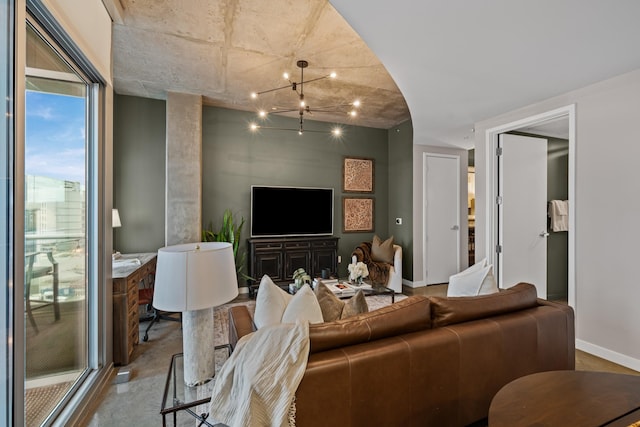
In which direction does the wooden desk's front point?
to the viewer's right

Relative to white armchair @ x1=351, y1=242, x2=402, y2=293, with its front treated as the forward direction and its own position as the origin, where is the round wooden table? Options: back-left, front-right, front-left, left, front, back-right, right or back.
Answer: front-left

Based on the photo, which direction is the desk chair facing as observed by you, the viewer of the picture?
facing to the left of the viewer

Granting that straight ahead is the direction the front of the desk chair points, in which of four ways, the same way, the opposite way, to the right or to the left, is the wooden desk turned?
the opposite way

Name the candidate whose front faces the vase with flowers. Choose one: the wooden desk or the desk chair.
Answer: the wooden desk

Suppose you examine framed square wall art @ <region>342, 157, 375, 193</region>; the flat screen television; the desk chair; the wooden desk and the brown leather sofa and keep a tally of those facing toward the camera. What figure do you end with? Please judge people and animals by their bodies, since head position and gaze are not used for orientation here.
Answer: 2

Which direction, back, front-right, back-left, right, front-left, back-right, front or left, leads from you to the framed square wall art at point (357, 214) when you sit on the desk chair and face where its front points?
back

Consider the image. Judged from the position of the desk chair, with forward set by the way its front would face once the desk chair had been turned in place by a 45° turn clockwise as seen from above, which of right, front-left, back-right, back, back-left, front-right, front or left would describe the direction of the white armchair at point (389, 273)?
back-right

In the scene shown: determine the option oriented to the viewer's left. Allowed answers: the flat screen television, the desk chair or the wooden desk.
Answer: the desk chair

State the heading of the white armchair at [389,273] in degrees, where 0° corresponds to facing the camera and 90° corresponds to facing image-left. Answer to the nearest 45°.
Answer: approximately 45°

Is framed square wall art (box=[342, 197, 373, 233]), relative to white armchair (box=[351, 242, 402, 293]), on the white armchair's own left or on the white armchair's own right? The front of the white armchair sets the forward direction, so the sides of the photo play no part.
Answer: on the white armchair's own right
